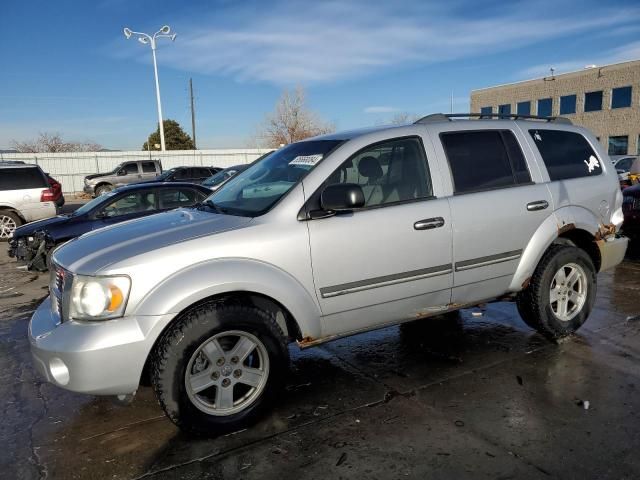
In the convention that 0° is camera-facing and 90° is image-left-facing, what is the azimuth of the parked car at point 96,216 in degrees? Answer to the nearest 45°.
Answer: approximately 45°

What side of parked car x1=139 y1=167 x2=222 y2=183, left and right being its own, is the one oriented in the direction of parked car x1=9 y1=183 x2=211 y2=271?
left

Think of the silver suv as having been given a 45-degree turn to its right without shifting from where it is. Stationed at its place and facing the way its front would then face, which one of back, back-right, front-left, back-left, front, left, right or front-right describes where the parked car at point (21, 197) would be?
front-right

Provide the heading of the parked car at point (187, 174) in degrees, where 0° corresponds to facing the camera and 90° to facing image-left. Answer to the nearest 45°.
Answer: approximately 90°

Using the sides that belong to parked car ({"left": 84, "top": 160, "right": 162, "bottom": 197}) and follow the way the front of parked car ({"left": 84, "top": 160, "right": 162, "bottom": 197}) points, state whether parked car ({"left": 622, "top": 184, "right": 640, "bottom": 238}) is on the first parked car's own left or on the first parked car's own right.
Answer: on the first parked car's own left

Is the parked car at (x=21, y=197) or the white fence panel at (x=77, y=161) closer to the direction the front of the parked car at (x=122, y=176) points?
the parked car

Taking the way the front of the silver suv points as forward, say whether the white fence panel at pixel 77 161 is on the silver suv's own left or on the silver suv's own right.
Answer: on the silver suv's own right

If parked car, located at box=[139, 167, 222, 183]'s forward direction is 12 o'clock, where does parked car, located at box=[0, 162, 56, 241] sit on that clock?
parked car, located at box=[0, 162, 56, 241] is roughly at 10 o'clock from parked car, located at box=[139, 167, 222, 183].
